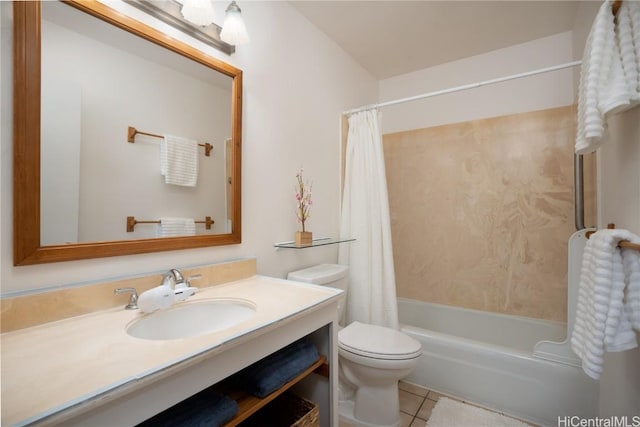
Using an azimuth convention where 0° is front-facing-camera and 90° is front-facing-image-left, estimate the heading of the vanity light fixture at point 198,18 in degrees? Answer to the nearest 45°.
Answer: approximately 315°

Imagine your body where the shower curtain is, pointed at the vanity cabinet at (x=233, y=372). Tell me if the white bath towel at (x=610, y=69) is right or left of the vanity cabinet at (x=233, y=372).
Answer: left

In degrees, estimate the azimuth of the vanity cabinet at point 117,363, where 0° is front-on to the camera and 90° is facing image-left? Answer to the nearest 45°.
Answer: approximately 315°

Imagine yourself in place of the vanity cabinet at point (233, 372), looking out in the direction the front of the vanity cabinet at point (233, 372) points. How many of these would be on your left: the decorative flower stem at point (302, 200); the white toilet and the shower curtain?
3

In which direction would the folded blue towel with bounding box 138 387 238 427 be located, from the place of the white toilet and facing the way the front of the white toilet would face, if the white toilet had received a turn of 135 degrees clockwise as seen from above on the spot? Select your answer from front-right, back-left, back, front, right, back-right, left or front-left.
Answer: front-left
